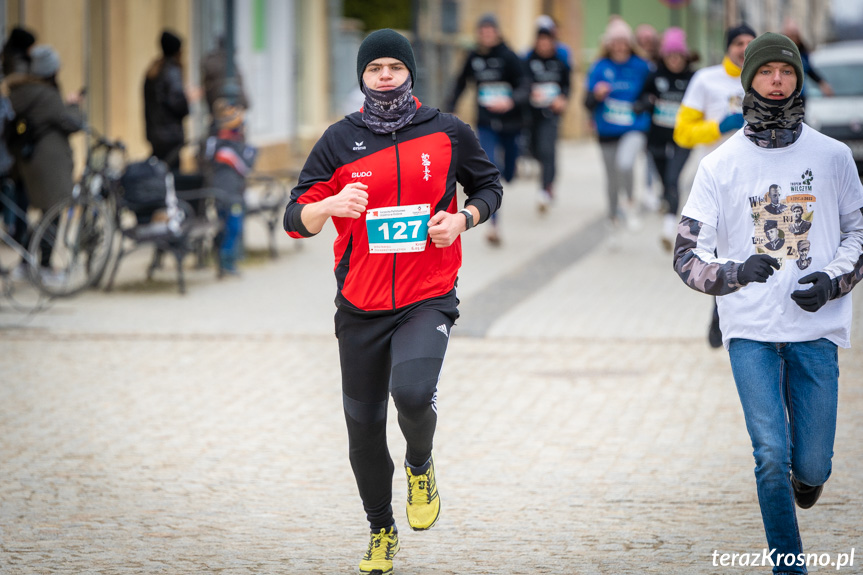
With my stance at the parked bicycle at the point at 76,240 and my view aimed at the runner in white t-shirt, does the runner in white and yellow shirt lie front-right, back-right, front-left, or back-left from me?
front-left

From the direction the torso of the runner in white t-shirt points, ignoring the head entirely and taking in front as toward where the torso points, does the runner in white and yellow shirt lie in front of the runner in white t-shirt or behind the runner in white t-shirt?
behind

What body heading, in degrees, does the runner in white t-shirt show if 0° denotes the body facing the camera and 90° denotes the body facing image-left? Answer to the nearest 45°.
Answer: approximately 0°

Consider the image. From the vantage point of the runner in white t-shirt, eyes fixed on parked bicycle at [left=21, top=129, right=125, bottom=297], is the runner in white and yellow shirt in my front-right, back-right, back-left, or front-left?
front-right

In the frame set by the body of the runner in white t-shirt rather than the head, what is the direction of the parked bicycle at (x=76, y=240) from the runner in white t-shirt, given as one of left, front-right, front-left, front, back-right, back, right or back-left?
back-right
